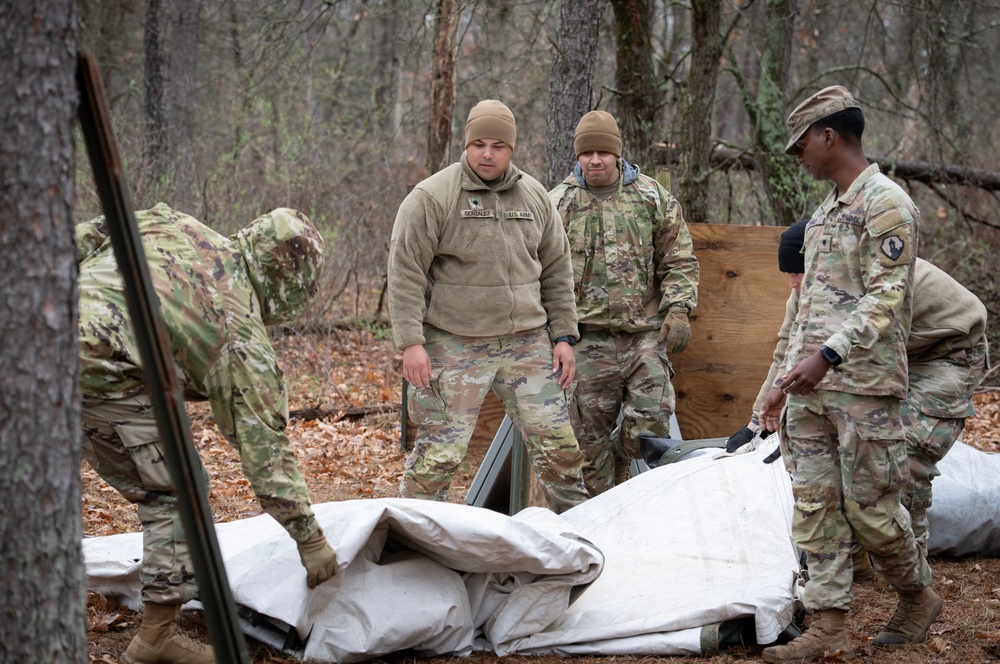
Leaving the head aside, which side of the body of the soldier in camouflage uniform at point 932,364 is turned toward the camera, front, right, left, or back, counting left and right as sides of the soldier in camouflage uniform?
left

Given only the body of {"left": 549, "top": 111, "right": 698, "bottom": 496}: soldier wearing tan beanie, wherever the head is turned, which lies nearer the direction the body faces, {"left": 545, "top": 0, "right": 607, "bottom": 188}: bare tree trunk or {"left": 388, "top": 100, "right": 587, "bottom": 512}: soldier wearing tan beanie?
the soldier wearing tan beanie

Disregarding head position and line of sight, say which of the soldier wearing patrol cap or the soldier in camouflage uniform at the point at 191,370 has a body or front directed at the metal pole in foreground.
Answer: the soldier wearing patrol cap

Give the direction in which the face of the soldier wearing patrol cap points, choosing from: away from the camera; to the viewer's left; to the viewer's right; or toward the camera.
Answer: to the viewer's left

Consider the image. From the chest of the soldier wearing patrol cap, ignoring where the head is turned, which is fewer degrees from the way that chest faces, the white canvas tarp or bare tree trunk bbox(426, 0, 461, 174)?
the white canvas tarp

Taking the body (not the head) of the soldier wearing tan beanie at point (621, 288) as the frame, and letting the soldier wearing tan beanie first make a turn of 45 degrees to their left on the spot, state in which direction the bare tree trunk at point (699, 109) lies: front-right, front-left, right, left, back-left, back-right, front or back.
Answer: back-left

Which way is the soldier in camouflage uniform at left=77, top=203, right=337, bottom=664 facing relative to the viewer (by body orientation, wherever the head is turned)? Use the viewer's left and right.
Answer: facing to the right of the viewer

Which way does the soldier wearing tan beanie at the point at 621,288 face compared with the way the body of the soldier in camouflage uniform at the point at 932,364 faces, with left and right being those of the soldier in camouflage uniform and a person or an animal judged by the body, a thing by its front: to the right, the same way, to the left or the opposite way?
to the left

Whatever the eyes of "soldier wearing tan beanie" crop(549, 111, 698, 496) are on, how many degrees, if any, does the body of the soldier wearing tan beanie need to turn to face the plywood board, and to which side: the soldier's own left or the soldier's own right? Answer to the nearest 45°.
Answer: approximately 135° to the soldier's own left
